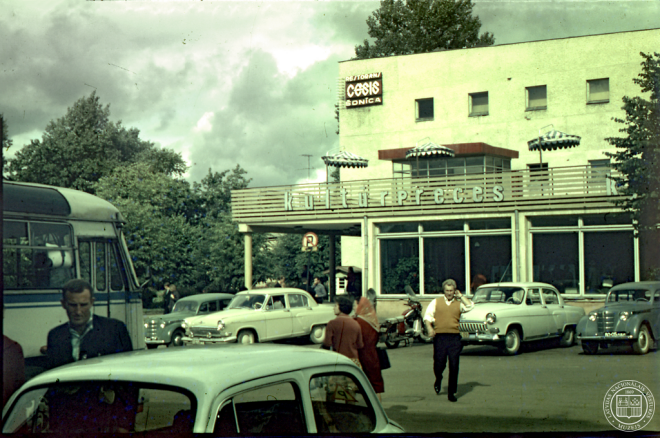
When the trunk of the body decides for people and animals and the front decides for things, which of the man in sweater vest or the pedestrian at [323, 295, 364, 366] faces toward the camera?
the man in sweater vest

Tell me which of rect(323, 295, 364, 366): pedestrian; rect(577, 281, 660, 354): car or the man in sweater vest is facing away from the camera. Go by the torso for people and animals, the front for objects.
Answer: the pedestrian

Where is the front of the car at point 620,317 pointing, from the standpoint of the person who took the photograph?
facing the viewer and to the left of the viewer

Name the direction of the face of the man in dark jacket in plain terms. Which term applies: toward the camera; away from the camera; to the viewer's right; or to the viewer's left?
toward the camera

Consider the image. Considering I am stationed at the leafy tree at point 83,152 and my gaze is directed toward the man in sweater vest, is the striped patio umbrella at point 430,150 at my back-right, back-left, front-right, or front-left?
front-left

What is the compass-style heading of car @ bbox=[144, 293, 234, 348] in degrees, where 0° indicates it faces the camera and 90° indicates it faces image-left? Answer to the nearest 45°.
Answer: approximately 45°

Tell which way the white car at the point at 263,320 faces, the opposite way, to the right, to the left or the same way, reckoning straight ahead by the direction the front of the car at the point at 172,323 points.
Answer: the same way

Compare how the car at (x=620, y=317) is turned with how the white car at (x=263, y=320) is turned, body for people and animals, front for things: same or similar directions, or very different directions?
same or similar directions

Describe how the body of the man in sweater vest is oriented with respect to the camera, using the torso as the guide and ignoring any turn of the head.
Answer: toward the camera

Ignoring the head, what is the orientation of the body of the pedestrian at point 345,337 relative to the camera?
away from the camera
